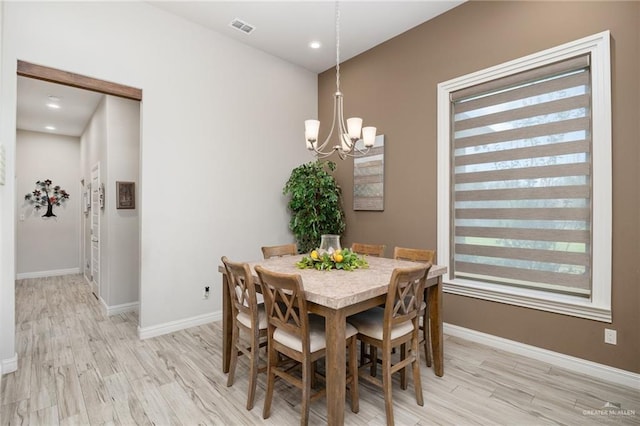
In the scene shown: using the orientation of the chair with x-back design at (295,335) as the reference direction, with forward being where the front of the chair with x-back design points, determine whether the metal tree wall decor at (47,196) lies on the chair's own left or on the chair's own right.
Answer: on the chair's own left

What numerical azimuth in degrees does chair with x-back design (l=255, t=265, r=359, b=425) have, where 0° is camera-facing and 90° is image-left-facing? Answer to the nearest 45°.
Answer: approximately 225°

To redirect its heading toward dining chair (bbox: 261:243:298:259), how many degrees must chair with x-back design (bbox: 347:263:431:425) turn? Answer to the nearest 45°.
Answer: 0° — it already faces it

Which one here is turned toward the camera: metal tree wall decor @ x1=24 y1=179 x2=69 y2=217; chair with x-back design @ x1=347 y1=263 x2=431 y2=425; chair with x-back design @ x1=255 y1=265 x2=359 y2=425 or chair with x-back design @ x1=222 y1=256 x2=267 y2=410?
the metal tree wall decor

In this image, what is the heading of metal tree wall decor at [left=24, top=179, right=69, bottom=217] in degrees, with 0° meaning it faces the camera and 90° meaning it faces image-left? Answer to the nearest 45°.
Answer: approximately 0°

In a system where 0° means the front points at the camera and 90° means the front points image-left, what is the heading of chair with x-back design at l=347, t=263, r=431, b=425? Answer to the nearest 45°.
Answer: approximately 135°

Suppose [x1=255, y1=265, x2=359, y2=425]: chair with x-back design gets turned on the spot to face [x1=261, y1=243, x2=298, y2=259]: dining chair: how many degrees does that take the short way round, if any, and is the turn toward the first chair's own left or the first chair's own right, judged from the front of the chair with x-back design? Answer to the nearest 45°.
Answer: approximately 45° to the first chair's own left

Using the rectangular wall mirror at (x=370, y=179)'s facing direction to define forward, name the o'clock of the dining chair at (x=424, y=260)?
The dining chair is roughly at 10 o'clock from the rectangular wall mirror.

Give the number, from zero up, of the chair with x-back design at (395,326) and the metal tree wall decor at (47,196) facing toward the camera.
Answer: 1

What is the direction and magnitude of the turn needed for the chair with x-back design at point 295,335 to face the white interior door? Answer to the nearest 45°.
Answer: approximately 90° to its left
